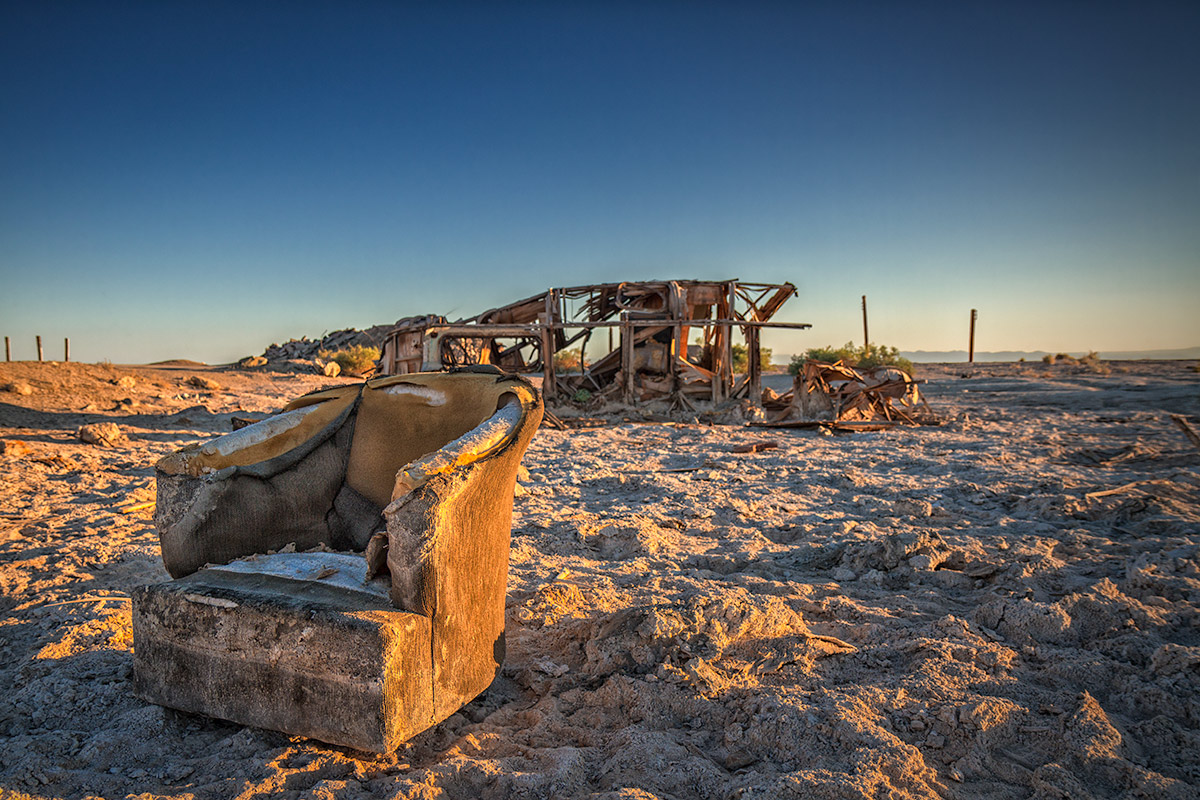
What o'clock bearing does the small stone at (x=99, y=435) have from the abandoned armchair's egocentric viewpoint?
The small stone is roughly at 4 o'clock from the abandoned armchair.

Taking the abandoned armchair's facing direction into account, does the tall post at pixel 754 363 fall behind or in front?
behind

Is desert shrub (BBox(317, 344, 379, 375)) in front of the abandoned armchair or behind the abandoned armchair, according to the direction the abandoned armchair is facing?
behind

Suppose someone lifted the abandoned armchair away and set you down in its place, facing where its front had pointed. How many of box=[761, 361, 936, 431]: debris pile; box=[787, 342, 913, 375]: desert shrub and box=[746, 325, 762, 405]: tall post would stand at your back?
3

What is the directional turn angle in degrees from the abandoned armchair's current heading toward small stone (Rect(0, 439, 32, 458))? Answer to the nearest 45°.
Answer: approximately 90° to its right

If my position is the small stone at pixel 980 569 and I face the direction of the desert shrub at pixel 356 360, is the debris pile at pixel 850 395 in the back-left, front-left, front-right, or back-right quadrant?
front-right

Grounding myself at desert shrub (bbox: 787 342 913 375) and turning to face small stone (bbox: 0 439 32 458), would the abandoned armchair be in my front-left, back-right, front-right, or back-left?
front-left

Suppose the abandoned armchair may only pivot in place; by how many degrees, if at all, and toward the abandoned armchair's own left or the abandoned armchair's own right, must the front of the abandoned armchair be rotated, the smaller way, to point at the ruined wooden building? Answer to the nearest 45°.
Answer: approximately 180°

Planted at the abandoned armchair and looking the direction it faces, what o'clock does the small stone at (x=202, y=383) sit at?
The small stone is roughly at 4 o'clock from the abandoned armchair.

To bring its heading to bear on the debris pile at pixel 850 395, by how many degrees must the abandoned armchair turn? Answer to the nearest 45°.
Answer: approximately 180°

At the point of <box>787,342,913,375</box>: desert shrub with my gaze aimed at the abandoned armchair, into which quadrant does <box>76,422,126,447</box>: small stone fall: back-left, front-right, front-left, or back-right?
front-right

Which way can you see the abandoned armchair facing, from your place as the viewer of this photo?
facing the viewer and to the left of the viewer

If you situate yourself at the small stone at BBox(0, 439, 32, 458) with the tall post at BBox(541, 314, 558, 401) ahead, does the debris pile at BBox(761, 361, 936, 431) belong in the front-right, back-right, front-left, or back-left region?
front-right

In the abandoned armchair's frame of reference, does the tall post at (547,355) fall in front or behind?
behind
